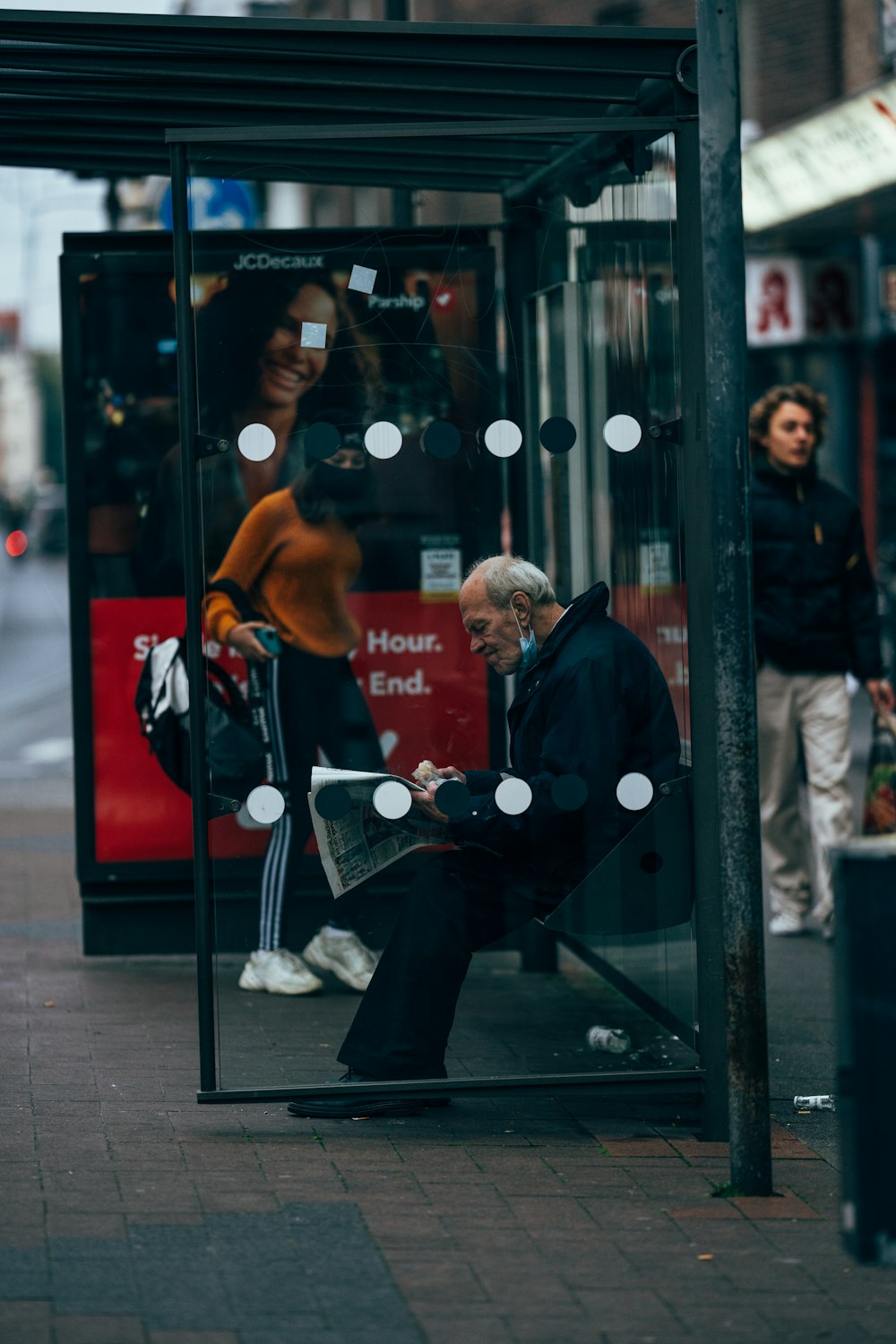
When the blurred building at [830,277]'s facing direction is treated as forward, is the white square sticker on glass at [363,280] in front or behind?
in front

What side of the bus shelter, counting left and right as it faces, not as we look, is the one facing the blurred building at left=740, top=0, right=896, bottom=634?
right

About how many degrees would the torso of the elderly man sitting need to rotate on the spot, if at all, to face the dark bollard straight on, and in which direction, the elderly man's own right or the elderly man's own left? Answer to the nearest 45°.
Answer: approximately 90° to the elderly man's own left

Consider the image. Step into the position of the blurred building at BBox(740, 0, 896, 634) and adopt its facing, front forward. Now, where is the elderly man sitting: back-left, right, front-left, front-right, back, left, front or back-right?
front-left

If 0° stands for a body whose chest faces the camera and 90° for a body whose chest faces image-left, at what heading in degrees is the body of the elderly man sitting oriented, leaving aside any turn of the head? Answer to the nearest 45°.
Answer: approximately 90°

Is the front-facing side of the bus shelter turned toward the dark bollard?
no

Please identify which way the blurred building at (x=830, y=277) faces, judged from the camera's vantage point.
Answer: facing the viewer and to the left of the viewer

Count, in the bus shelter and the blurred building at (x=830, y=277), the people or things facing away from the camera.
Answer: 0

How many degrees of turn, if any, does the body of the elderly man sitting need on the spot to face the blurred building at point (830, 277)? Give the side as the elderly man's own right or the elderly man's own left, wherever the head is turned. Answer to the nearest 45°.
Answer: approximately 90° to the elderly man's own right

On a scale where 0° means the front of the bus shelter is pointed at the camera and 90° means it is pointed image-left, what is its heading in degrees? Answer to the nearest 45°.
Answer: approximately 90°

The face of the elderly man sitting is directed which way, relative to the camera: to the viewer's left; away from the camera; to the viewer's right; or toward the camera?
to the viewer's left

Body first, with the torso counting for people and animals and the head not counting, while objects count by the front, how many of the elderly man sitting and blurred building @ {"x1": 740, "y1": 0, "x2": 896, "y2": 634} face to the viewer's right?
0
